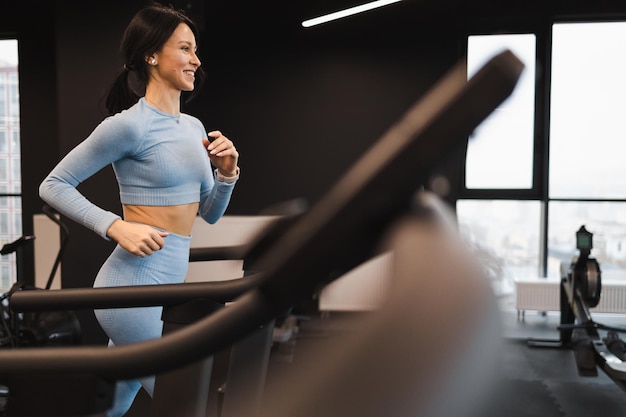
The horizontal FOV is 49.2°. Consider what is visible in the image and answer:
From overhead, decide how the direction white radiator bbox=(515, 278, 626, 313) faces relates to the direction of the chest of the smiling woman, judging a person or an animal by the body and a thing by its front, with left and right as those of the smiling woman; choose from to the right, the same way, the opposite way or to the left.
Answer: to the right

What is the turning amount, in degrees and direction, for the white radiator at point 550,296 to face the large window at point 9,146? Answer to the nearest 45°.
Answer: approximately 90° to its right

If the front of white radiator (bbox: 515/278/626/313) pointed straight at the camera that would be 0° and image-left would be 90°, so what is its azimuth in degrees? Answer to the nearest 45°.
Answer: approximately 0°

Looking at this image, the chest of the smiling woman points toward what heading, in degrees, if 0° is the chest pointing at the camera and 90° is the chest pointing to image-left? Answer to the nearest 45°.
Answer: approximately 315°

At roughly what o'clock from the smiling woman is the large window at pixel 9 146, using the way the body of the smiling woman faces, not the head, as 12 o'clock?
The large window is roughly at 7 o'clock from the smiling woman.

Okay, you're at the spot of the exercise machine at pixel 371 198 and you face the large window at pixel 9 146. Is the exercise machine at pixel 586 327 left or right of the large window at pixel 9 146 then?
right

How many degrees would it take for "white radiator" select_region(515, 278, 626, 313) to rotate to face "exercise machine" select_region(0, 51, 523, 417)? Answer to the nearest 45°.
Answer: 0° — it already faces it

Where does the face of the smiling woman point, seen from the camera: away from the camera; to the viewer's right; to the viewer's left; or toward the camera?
to the viewer's right

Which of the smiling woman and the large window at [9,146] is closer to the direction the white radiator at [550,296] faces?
the smiling woman

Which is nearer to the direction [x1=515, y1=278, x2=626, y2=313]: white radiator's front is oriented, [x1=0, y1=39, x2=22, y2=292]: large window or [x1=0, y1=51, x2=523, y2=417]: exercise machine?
the exercise machine
